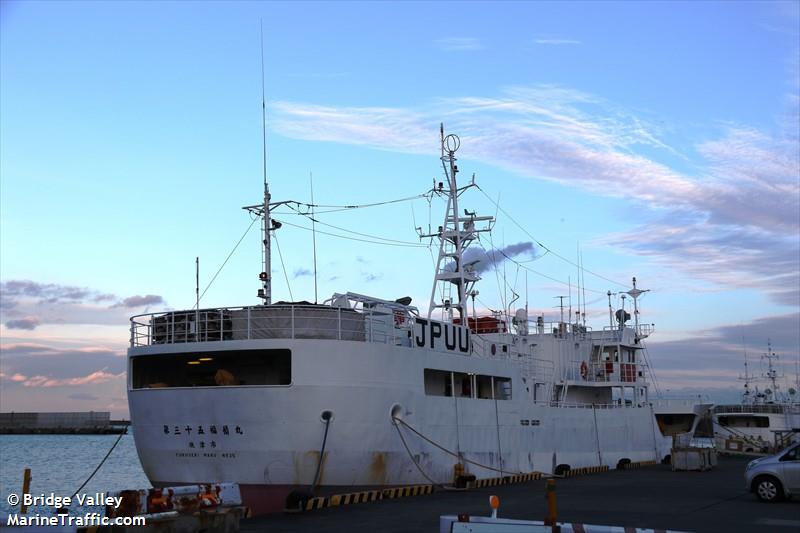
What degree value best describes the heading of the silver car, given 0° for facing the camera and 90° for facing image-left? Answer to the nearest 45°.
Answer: approximately 90°

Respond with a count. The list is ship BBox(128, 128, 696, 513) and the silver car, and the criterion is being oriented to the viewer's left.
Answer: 1

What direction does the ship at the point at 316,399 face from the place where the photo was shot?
facing away from the viewer and to the right of the viewer

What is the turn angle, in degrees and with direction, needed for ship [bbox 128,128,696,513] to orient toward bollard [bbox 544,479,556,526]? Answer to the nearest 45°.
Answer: approximately 90° to its right

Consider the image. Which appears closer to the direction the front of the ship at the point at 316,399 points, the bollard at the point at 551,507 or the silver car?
the silver car

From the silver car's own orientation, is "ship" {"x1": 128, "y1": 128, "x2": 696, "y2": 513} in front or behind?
in front
